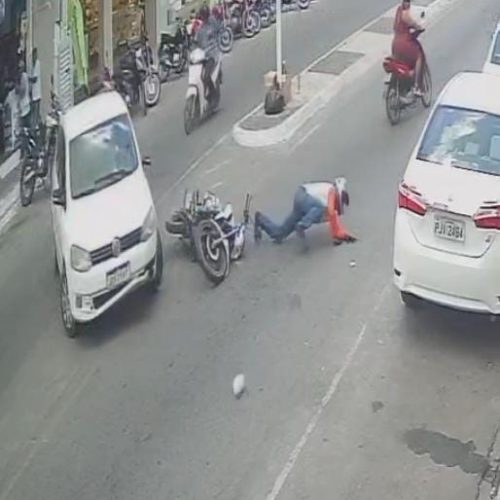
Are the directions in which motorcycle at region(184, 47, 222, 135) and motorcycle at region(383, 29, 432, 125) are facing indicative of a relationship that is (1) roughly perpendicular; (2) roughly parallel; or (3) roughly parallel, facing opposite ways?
roughly parallel, facing opposite ways

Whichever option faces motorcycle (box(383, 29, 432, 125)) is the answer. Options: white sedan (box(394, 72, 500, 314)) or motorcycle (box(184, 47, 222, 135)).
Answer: the white sedan

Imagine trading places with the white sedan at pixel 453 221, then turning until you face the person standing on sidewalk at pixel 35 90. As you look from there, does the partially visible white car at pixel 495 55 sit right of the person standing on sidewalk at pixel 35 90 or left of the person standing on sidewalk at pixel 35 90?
right

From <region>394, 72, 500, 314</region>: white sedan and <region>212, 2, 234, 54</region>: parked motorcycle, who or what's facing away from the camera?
the white sedan

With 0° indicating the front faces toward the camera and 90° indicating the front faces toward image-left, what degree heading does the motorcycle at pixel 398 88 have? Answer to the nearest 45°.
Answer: approximately 225°

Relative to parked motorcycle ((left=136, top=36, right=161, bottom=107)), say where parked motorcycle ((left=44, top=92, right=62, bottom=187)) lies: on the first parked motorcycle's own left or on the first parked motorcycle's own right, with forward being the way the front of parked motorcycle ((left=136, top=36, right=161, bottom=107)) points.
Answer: on the first parked motorcycle's own right

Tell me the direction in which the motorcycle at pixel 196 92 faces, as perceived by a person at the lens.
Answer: facing the viewer and to the left of the viewer

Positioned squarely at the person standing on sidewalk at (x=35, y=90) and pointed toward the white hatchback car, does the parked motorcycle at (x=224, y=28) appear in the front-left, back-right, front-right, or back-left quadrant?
back-left

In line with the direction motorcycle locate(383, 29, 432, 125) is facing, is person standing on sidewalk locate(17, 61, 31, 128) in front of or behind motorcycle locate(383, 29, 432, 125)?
behind

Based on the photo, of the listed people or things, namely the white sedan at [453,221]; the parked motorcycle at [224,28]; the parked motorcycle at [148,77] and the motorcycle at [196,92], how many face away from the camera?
1

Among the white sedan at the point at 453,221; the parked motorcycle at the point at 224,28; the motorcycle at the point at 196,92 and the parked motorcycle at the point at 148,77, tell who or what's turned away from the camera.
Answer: the white sedan

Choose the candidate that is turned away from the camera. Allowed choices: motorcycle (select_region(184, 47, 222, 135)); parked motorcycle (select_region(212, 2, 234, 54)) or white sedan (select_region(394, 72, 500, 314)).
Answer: the white sedan

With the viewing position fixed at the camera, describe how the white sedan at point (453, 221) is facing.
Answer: facing away from the viewer

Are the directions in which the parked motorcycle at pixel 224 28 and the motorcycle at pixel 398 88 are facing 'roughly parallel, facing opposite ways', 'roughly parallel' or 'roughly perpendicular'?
roughly perpendicular
